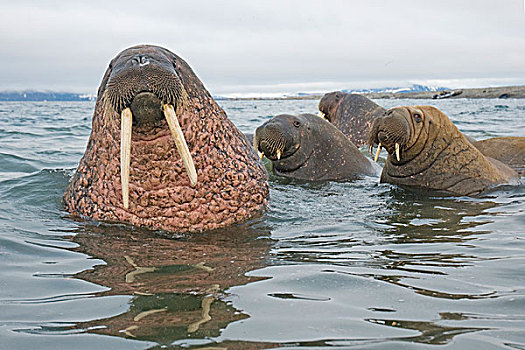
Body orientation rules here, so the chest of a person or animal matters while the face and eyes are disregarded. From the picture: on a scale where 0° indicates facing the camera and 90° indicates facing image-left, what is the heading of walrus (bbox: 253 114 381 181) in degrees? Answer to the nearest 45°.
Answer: approximately 45°

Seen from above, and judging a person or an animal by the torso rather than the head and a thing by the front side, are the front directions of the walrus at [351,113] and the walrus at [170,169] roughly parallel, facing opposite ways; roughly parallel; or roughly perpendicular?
roughly perpendicular

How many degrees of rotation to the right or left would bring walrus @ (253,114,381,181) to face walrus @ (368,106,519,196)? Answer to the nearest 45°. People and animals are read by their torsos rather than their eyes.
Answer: approximately 90° to its left

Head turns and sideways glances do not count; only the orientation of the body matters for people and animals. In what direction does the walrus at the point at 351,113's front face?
to the viewer's left

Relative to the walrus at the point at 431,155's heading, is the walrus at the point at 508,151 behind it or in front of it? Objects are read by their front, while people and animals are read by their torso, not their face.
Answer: behind

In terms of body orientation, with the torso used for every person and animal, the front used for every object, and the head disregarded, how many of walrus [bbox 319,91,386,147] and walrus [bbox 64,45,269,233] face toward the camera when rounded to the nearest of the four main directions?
1

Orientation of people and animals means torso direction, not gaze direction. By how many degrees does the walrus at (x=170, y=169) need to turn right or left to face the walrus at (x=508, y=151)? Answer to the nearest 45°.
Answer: approximately 135° to its left

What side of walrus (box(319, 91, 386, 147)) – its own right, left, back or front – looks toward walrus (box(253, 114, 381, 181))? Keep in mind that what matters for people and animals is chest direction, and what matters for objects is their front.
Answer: left

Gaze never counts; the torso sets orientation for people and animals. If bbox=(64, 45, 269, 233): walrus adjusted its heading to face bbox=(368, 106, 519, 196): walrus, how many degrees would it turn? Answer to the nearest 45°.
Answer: approximately 135° to its left

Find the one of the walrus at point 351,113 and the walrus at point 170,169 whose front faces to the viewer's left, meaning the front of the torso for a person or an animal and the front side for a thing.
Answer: the walrus at point 351,113

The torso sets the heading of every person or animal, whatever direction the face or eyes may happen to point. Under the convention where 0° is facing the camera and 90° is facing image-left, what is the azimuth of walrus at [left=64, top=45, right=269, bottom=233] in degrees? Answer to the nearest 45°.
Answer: approximately 0°
